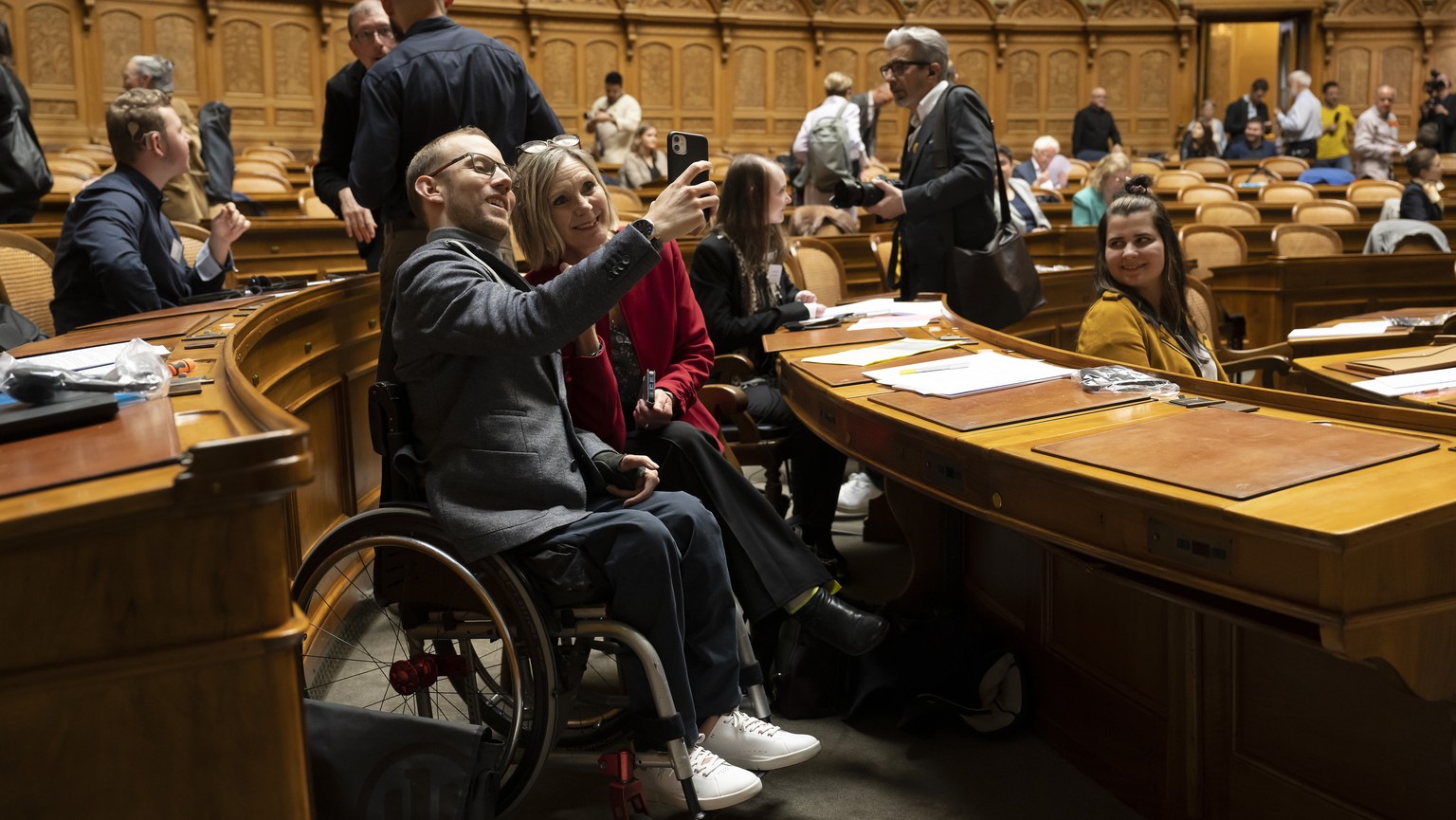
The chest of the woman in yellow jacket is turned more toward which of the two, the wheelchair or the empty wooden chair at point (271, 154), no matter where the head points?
the wheelchair

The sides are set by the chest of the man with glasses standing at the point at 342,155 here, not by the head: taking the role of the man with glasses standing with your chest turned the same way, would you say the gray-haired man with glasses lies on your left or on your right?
on your left

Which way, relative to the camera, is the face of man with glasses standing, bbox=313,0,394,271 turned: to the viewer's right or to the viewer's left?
to the viewer's right

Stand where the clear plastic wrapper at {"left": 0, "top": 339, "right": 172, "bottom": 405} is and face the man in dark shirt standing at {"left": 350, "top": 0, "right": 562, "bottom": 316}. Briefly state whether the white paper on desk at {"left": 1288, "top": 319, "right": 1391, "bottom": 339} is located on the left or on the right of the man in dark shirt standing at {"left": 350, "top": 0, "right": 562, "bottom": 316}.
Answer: right

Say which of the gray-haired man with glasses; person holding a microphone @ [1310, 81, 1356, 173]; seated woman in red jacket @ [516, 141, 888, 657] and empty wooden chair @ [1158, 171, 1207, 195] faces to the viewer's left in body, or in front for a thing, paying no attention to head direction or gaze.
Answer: the gray-haired man with glasses

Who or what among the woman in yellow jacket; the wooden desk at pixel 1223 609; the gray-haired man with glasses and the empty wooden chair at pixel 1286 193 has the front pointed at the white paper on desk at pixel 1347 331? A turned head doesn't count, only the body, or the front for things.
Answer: the empty wooden chair

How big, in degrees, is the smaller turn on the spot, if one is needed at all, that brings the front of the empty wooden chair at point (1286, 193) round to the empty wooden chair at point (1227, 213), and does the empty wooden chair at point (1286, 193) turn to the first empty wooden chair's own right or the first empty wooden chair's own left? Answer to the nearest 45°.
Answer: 0° — it already faces it
